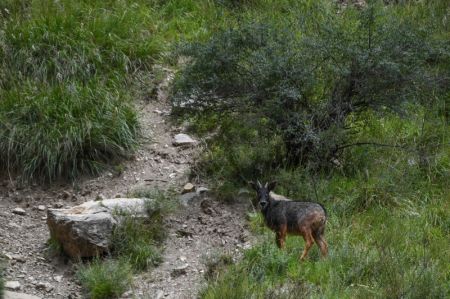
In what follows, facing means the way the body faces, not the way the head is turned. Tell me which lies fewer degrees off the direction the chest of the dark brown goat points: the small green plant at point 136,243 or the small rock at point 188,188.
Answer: the small green plant

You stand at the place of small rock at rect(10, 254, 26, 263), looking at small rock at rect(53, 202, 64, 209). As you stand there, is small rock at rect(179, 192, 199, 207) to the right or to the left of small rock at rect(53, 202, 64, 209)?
right

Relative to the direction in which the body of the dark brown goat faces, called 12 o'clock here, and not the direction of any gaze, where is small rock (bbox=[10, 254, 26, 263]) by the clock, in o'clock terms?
The small rock is roughly at 12 o'clock from the dark brown goat.

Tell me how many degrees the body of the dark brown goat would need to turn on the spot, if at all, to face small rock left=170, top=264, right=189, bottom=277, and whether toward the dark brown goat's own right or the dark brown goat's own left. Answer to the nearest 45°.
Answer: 0° — it already faces it

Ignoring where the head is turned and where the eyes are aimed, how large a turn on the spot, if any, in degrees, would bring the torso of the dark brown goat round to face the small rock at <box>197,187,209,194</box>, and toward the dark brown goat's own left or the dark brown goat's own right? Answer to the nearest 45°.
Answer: approximately 45° to the dark brown goat's own right

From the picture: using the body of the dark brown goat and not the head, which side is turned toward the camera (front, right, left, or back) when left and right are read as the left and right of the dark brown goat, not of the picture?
left

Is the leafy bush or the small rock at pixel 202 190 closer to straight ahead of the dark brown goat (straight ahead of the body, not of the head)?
the small rock

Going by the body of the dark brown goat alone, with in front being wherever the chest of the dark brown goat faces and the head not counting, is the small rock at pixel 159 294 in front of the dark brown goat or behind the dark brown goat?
in front

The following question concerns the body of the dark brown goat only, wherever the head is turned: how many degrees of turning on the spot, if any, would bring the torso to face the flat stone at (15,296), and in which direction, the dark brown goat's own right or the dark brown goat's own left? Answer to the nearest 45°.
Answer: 0° — it already faces it

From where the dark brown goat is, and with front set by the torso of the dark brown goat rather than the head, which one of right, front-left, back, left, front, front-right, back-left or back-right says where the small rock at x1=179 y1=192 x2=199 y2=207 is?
front-right
